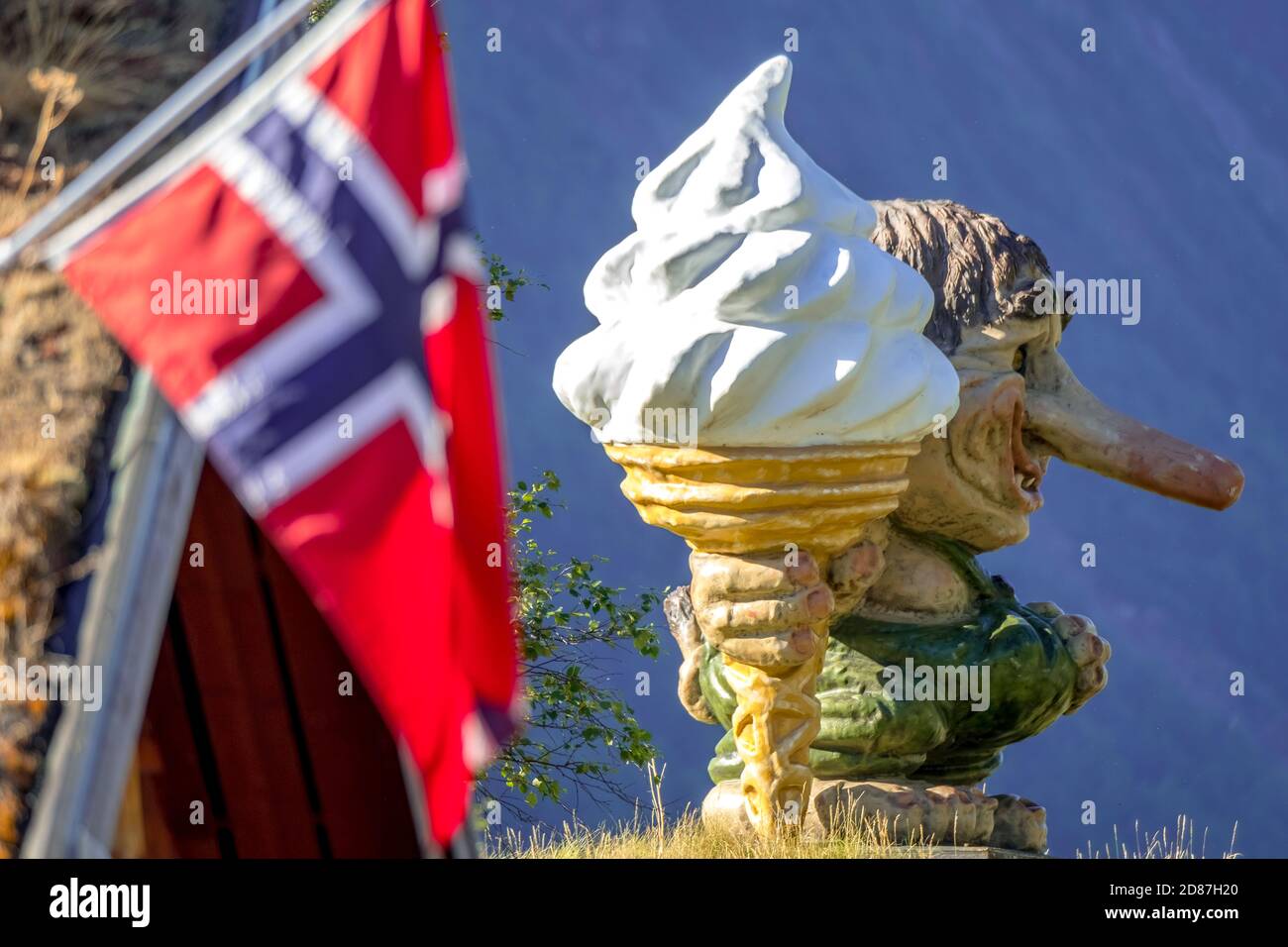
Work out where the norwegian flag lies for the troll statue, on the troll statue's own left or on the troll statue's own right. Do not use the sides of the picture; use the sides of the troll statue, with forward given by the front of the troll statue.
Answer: on the troll statue's own right
